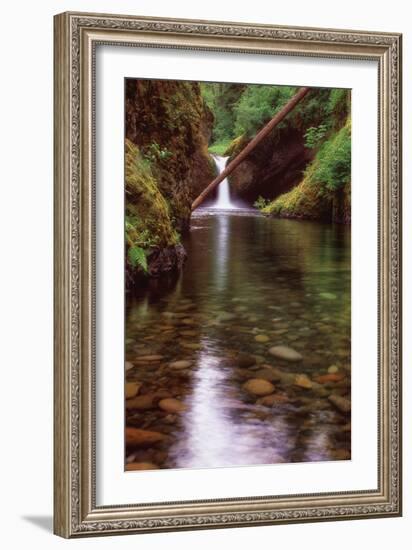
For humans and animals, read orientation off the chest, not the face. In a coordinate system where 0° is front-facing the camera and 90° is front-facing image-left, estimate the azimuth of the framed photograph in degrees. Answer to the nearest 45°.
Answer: approximately 315°
